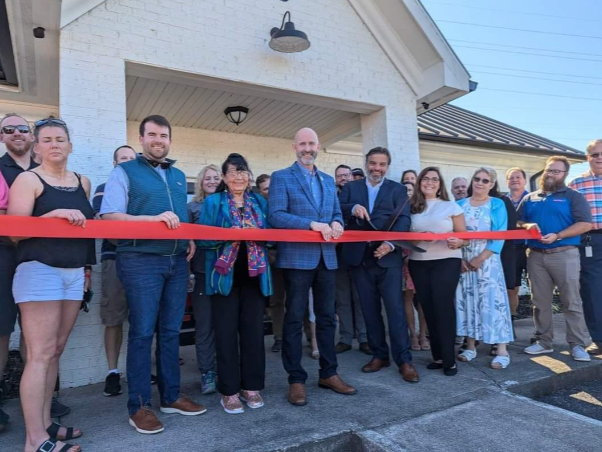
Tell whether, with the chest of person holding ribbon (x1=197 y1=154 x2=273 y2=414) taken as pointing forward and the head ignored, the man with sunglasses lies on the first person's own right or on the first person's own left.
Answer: on the first person's own right

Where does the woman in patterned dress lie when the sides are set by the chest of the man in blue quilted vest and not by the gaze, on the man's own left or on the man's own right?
on the man's own left

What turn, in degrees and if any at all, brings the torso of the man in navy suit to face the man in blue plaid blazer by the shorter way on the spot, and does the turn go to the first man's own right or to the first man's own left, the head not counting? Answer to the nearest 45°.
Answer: approximately 45° to the first man's own right

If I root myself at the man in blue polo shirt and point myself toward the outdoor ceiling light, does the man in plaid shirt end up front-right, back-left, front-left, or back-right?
back-right

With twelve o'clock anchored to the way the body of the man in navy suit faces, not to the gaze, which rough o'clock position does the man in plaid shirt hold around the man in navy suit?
The man in plaid shirt is roughly at 8 o'clock from the man in navy suit.

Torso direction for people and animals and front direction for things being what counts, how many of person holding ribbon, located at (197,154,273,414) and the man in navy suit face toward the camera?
2

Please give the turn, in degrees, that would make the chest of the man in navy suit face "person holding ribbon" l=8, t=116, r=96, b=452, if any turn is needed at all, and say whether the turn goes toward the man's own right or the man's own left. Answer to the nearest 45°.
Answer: approximately 45° to the man's own right
